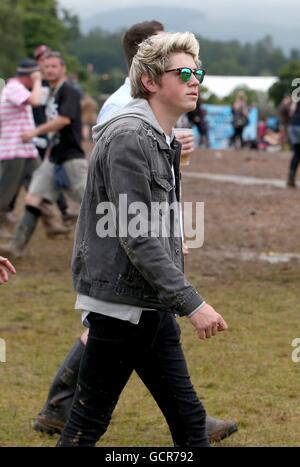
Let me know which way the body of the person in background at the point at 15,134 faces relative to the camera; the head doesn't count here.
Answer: to the viewer's right

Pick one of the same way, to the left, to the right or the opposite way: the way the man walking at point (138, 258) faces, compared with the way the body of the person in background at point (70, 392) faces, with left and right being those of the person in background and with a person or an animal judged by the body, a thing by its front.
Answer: the same way

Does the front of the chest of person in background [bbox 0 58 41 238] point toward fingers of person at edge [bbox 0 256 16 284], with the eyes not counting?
no

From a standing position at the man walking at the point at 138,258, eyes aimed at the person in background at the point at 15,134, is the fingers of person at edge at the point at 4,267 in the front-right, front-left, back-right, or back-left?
front-left

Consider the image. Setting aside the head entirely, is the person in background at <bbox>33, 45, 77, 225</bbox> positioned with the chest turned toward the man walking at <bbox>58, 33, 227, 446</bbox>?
no
